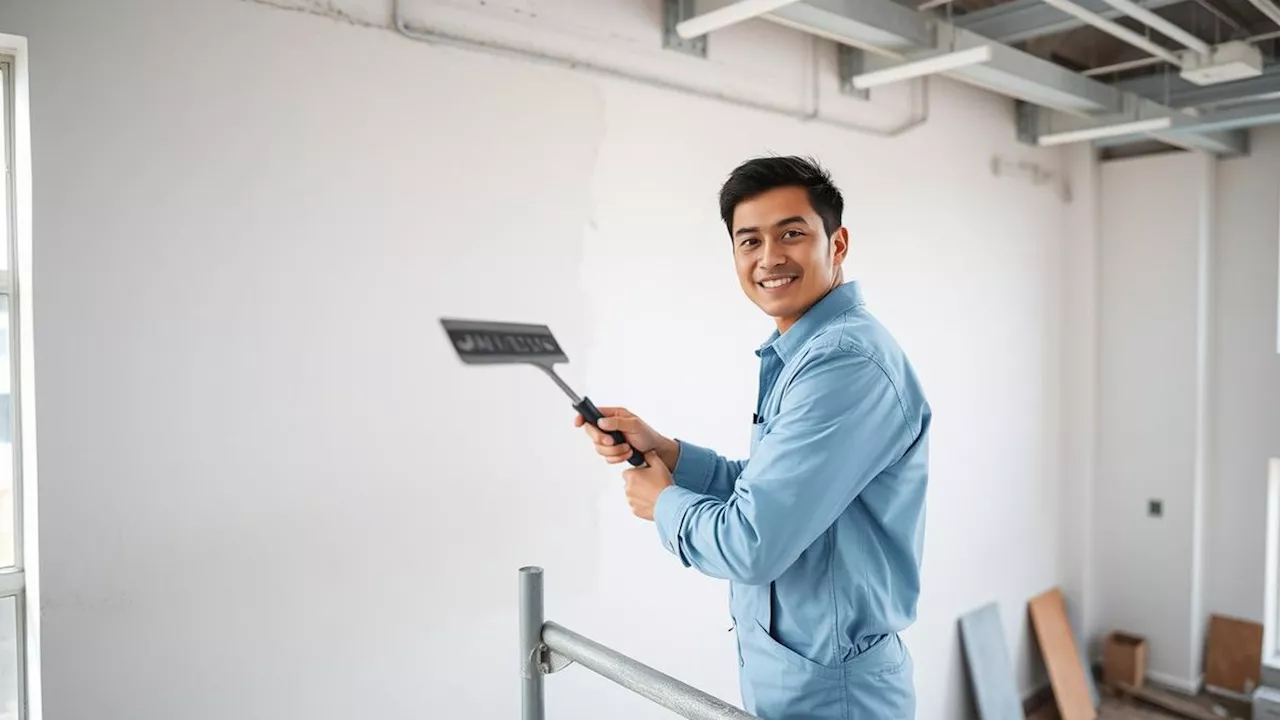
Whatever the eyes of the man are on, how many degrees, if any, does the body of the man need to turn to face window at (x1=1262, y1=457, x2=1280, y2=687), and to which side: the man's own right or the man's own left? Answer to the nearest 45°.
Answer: approximately 135° to the man's own right

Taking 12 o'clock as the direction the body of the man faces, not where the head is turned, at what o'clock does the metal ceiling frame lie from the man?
The metal ceiling frame is roughly at 4 o'clock from the man.

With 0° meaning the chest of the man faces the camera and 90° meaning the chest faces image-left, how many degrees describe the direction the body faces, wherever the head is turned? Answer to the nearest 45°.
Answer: approximately 90°

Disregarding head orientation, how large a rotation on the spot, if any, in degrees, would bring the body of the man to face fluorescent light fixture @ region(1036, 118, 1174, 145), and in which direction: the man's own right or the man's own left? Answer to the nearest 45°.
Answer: approximately 135° to the man's own right

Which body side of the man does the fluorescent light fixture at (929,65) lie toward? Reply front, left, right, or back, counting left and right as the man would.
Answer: right

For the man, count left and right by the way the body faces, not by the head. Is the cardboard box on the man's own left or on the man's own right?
on the man's own right
